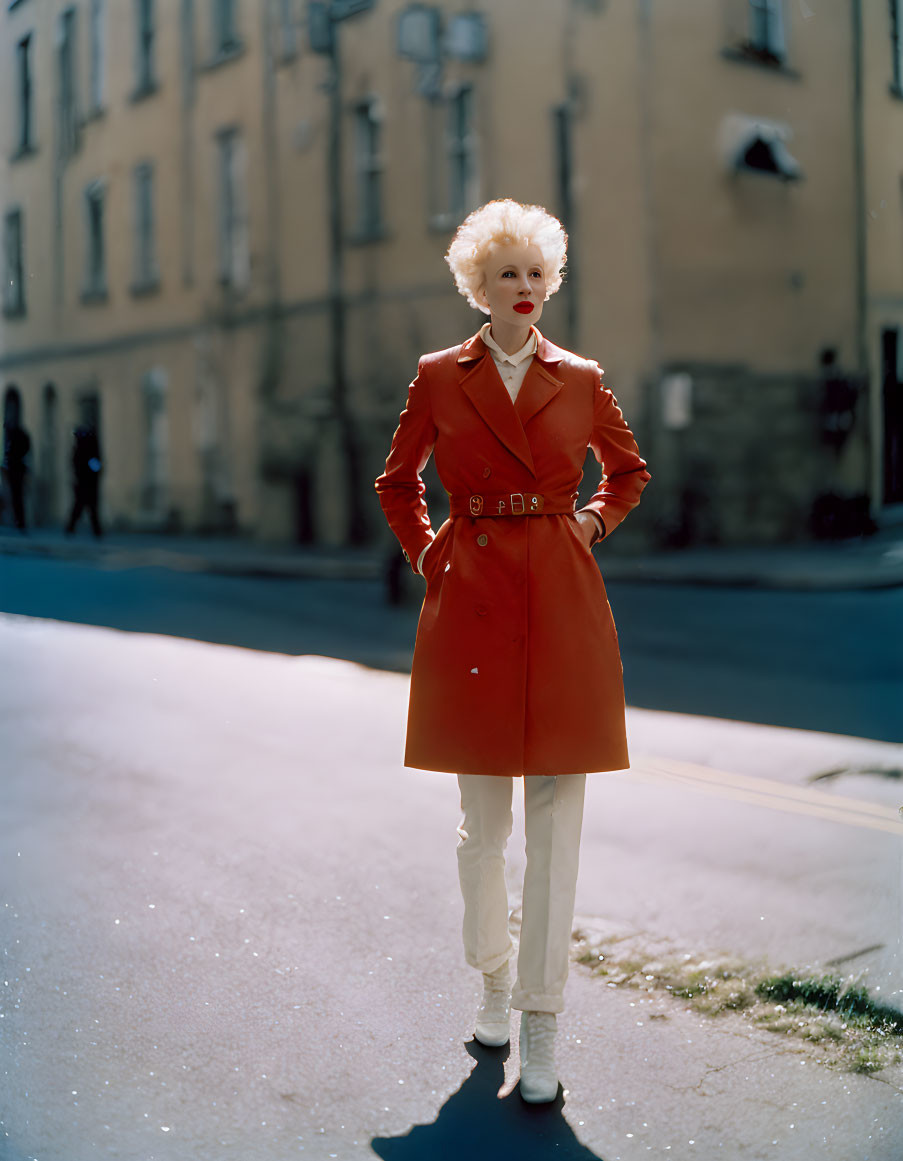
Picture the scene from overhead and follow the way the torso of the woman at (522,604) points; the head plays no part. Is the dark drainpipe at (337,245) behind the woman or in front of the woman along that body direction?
behind

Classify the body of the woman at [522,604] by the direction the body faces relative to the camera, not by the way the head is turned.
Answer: toward the camera

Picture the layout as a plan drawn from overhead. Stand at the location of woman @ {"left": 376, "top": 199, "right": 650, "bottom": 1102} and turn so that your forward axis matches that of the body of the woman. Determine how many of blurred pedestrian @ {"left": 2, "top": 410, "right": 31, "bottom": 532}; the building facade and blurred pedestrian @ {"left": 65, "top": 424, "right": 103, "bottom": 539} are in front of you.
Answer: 0

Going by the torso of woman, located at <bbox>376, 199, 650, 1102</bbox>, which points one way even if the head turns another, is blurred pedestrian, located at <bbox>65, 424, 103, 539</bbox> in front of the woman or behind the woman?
behind

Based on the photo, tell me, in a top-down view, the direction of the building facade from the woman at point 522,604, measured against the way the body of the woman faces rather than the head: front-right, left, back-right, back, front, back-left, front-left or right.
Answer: back

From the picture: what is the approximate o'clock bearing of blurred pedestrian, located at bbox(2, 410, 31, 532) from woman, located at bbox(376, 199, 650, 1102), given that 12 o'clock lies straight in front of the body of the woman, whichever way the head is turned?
The blurred pedestrian is roughly at 5 o'clock from the woman.

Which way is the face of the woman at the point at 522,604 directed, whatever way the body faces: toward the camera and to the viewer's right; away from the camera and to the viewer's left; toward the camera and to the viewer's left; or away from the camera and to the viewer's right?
toward the camera and to the viewer's right
